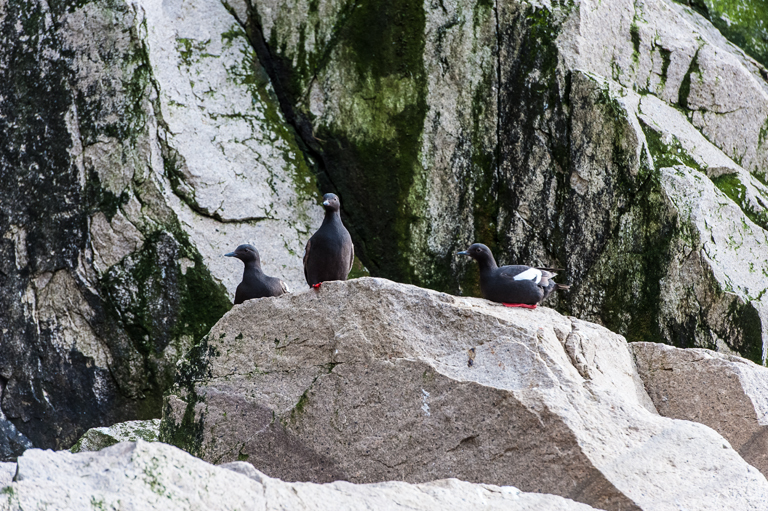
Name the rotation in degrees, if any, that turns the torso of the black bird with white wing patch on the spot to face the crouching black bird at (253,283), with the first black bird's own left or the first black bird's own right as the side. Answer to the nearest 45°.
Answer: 0° — it already faces it

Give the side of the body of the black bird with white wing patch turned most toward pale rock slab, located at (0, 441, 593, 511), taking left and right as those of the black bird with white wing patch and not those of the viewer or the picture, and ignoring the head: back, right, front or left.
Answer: left

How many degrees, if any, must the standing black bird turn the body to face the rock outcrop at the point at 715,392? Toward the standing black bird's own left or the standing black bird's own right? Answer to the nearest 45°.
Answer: approximately 90° to the standing black bird's own left

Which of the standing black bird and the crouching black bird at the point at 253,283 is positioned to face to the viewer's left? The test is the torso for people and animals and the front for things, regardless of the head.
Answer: the crouching black bird

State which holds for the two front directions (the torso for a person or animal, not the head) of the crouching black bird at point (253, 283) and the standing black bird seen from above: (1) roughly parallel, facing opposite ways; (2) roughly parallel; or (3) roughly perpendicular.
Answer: roughly perpendicular

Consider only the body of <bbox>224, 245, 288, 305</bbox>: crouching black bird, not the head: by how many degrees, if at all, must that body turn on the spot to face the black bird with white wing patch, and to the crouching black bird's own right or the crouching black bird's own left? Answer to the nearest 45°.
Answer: approximately 135° to the crouching black bird's own left

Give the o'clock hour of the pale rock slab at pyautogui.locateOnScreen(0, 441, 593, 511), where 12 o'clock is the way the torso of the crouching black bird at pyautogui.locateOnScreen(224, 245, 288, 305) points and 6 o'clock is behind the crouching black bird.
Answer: The pale rock slab is roughly at 9 o'clock from the crouching black bird.

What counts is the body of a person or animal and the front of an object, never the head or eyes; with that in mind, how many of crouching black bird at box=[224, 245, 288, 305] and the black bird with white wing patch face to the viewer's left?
2

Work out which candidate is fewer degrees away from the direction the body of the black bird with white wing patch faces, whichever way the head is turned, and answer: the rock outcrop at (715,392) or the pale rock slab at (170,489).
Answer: the pale rock slab

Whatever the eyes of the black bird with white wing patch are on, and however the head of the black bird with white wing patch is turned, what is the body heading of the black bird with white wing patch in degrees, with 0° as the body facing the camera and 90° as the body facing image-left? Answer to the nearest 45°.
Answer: approximately 90°

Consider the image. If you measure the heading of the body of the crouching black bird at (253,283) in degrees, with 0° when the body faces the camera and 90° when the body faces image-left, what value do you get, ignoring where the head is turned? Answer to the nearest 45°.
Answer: approximately 90°
